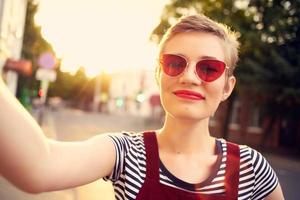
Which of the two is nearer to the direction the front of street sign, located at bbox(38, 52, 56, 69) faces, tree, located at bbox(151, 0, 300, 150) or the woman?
the woman

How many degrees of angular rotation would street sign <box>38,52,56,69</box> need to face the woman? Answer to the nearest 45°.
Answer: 0° — it already faces them

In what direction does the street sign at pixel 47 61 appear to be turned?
toward the camera

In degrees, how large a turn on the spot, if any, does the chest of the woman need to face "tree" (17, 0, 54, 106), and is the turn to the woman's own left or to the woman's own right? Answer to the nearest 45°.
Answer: approximately 180°

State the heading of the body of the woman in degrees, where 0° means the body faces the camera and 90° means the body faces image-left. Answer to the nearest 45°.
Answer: approximately 0°

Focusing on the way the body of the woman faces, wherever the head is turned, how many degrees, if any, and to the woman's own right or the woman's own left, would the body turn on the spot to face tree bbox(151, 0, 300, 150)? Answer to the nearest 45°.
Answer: approximately 180°

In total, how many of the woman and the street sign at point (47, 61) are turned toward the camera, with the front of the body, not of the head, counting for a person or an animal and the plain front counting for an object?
2

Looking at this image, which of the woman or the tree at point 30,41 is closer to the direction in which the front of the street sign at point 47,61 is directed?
the woman

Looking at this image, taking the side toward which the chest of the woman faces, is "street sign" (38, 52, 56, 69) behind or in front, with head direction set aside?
behind
